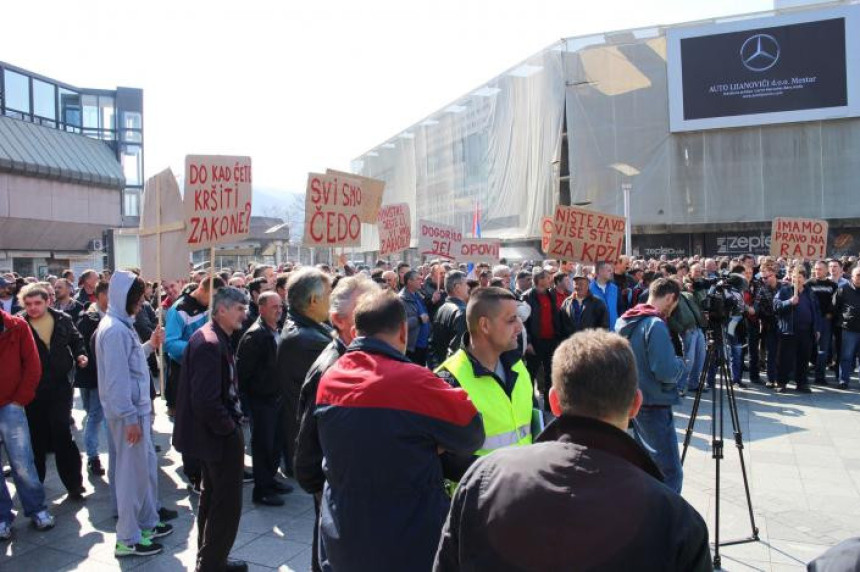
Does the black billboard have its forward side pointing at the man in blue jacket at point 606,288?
yes

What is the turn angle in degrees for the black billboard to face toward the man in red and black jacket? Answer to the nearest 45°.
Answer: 0° — it already faces them

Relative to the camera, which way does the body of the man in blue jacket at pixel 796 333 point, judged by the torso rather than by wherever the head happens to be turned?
toward the camera

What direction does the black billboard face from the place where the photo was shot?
facing the viewer

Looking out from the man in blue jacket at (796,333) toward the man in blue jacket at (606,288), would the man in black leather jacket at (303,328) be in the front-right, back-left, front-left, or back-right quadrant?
front-left

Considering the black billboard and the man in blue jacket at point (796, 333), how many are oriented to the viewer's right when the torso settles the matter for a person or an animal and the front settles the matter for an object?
0

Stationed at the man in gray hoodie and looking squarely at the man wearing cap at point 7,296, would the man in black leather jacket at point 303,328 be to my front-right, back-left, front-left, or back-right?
back-right

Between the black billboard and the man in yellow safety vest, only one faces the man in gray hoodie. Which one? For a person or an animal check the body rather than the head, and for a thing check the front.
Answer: the black billboard

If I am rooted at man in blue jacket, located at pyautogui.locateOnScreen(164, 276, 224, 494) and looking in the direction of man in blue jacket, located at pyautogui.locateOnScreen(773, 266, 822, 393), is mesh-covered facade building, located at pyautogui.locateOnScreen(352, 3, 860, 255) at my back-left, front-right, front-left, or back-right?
front-left

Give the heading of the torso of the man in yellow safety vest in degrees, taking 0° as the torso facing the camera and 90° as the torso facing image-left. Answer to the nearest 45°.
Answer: approximately 315°

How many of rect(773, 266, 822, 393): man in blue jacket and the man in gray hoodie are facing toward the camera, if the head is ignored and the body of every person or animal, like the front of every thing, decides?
1

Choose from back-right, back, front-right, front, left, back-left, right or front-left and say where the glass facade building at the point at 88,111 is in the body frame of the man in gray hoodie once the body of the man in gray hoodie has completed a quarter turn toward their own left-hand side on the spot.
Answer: front

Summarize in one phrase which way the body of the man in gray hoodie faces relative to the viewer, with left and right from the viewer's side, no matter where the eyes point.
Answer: facing to the right of the viewer

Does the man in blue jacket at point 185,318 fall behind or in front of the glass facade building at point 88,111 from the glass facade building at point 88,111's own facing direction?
in front

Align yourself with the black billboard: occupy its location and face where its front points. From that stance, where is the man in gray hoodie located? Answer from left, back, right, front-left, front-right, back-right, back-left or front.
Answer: front

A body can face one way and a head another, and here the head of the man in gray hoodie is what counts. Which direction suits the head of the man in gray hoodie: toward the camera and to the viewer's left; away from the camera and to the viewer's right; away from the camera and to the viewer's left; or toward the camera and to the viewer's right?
away from the camera and to the viewer's right

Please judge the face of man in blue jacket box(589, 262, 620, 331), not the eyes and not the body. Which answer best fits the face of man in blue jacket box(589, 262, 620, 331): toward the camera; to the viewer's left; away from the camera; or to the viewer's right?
toward the camera

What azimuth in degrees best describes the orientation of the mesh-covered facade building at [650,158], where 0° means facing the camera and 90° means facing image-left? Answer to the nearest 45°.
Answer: approximately 45°
